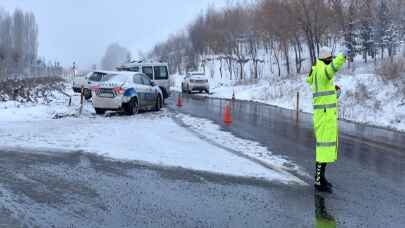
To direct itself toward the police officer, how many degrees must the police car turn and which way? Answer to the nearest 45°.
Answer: approximately 135° to its right

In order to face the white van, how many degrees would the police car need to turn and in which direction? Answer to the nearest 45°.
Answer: approximately 45° to its left

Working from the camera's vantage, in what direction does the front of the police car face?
facing away from the viewer and to the right of the viewer
